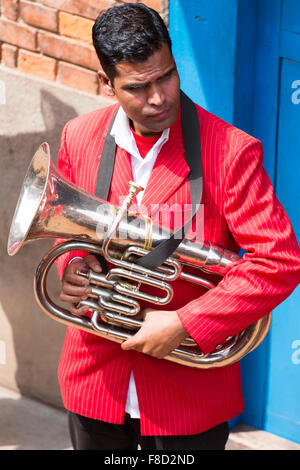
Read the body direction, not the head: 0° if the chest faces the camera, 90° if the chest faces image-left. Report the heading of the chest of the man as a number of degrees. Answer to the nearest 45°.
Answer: approximately 0°
